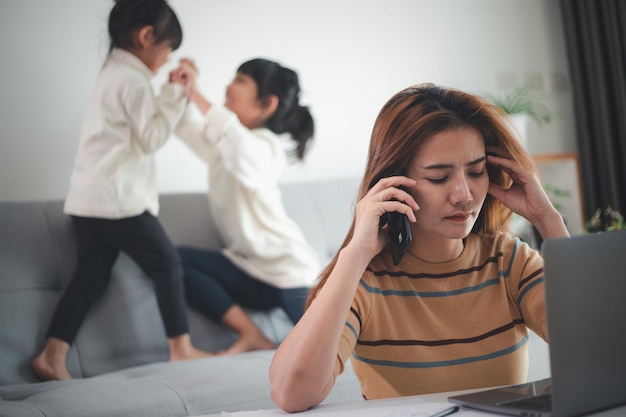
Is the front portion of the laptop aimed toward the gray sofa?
yes

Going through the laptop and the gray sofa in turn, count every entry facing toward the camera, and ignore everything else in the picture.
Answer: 1

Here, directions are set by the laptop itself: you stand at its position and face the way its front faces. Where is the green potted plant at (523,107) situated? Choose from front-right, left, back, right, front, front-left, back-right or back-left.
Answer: front-right

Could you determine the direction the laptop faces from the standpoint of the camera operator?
facing away from the viewer and to the left of the viewer

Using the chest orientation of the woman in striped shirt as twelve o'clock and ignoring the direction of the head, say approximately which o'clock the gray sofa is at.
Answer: The gray sofa is roughly at 6 o'clock from the woman in striped shirt.

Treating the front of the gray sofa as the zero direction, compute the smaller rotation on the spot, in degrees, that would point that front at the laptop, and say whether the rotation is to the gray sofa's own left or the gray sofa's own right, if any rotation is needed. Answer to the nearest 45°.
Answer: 0° — it already faces it

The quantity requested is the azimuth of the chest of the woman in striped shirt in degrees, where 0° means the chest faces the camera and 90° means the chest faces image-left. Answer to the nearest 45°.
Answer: approximately 315°

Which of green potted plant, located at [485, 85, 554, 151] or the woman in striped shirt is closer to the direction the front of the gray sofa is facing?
the woman in striped shirt

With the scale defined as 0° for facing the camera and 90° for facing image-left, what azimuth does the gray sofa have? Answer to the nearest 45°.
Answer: approximately 0°

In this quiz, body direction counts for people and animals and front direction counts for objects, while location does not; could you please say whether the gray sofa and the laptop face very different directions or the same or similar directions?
very different directions

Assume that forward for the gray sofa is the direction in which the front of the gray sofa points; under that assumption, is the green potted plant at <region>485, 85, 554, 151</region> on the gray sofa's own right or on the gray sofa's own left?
on the gray sofa's own left

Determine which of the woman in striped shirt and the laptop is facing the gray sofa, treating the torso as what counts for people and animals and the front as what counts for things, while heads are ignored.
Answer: the laptop
